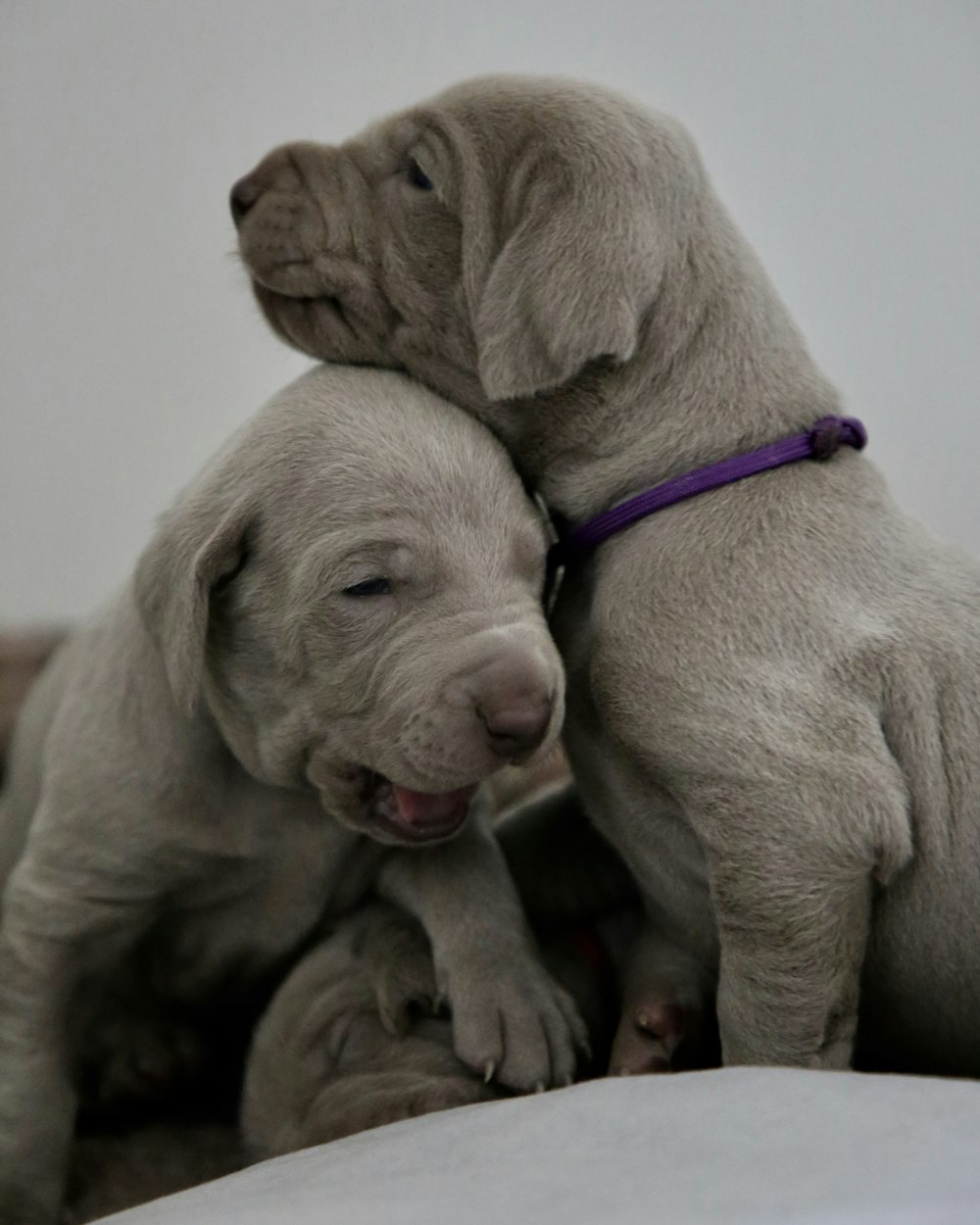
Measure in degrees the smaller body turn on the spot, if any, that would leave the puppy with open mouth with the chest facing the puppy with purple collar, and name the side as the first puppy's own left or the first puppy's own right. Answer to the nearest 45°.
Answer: approximately 45° to the first puppy's own left

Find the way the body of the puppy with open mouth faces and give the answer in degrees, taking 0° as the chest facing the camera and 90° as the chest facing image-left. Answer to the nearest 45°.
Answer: approximately 315°

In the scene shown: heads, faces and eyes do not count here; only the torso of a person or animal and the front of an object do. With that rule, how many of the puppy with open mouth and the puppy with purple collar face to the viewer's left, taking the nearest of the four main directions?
1

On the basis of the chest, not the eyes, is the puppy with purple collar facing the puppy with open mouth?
yes

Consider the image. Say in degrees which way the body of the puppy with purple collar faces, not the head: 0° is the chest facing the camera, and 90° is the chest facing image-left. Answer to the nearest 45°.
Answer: approximately 90°
